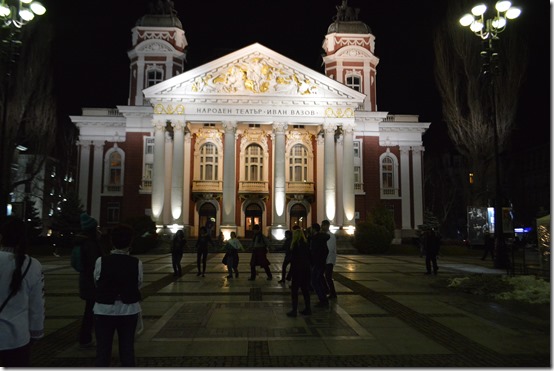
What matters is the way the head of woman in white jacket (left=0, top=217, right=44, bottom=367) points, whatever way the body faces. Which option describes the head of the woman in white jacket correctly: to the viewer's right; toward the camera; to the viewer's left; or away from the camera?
away from the camera

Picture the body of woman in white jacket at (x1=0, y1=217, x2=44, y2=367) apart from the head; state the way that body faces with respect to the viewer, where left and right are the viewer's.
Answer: facing away from the viewer

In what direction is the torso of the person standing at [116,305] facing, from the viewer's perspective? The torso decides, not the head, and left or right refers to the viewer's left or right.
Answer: facing away from the viewer

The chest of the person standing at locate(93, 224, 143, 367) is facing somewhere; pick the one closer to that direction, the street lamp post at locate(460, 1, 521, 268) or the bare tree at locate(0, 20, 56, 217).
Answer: the bare tree

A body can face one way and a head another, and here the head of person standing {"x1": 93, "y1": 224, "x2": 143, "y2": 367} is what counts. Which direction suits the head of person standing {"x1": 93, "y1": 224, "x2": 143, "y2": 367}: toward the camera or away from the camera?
away from the camera
